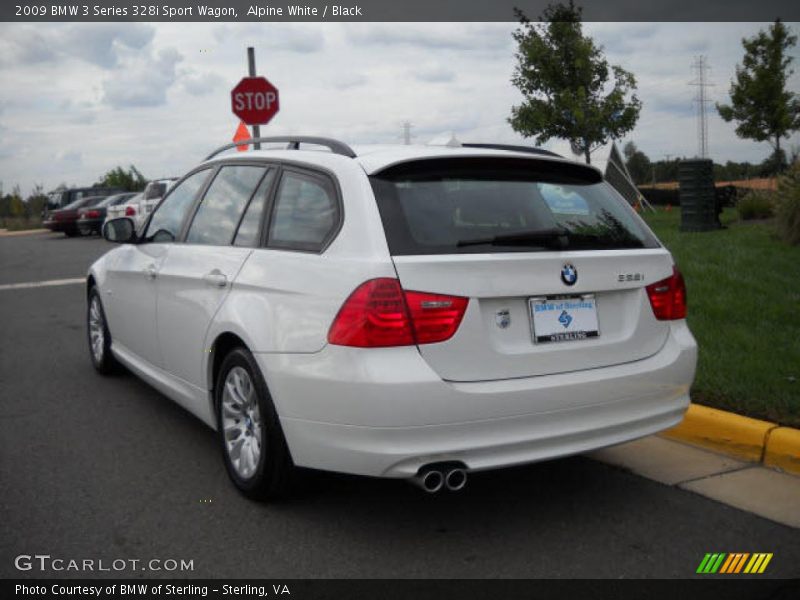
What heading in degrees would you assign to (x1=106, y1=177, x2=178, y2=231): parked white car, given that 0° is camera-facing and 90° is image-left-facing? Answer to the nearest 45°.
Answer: approximately 225°

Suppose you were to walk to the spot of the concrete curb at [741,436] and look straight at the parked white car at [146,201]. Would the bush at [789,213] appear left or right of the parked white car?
right

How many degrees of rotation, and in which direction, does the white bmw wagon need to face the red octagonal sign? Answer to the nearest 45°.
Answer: approximately 45° to its right

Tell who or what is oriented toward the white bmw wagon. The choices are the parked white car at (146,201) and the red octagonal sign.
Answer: the red octagonal sign

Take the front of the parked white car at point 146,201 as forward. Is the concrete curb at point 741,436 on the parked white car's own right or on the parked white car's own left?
on the parked white car's own right

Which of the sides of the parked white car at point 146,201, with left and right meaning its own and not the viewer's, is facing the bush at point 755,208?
right

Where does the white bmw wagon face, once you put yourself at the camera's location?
facing away from the viewer and to the left of the viewer

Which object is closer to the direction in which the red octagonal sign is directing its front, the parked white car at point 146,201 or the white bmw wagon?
the white bmw wagon

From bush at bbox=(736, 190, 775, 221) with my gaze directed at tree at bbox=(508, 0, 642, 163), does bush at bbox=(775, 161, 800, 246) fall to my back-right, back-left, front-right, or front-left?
back-left

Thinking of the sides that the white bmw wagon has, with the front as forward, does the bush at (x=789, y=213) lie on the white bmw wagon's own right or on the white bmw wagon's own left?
on the white bmw wagon's own right

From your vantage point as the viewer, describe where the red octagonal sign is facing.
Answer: facing the viewer

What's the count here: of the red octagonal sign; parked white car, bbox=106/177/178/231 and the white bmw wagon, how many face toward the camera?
1
